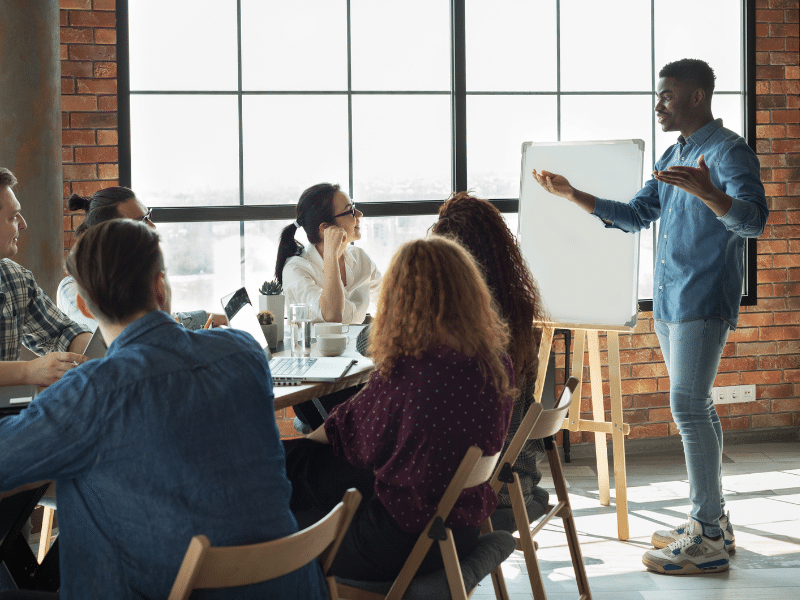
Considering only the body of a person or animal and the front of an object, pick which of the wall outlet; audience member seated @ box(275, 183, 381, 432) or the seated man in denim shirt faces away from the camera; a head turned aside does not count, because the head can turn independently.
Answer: the seated man in denim shirt

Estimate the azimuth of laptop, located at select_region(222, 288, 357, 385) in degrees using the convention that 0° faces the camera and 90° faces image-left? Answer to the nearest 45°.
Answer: approximately 270°

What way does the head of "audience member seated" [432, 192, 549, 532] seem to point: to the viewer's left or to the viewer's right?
to the viewer's right

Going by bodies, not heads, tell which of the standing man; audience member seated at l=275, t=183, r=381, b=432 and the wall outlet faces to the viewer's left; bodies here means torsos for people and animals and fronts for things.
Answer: the standing man

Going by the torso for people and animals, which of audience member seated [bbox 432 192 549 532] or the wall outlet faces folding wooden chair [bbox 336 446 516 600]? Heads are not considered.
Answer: the wall outlet

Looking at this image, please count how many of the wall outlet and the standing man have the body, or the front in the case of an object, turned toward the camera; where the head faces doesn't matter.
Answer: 1

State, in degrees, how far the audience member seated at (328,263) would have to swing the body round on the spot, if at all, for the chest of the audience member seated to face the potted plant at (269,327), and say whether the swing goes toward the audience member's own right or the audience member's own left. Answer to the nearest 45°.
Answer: approximately 45° to the audience member's own right

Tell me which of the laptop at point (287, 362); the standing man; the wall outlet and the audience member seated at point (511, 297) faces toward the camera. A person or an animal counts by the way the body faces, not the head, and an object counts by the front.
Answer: the wall outlet

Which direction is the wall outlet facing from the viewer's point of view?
toward the camera

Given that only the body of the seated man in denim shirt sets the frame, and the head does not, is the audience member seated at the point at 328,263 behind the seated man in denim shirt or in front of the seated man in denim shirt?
in front

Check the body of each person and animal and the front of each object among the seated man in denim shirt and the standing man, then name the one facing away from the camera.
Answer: the seated man in denim shirt

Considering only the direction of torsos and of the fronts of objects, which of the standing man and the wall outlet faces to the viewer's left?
the standing man

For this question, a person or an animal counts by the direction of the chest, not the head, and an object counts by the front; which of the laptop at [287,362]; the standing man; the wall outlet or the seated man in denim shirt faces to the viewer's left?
the standing man

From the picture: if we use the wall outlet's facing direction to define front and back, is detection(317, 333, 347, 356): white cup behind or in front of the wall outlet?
in front

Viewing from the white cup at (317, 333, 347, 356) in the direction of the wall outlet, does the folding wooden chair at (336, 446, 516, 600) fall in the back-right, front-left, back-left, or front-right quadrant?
back-right

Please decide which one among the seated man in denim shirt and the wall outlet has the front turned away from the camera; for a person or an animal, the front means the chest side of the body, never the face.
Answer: the seated man in denim shirt

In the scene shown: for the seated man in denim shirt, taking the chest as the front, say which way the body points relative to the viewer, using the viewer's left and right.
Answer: facing away from the viewer

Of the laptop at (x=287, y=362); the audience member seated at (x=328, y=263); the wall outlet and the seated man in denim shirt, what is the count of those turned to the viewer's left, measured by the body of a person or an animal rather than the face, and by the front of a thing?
0

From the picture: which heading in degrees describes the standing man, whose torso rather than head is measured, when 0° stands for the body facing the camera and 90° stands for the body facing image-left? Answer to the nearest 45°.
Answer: approximately 90°

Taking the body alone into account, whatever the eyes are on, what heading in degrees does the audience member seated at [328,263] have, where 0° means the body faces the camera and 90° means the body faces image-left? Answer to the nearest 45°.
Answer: approximately 315°
